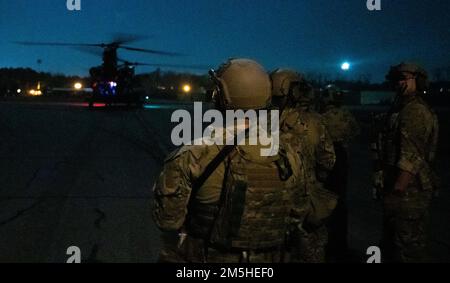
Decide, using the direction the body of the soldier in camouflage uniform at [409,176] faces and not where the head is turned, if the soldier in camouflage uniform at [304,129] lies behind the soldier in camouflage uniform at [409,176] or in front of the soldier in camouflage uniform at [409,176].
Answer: in front

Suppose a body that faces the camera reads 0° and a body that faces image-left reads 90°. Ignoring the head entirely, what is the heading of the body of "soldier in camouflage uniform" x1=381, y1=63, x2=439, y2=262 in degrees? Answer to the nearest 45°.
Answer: approximately 90°

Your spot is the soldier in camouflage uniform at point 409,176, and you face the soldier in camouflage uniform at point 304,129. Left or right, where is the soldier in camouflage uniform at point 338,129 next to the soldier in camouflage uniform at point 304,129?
right

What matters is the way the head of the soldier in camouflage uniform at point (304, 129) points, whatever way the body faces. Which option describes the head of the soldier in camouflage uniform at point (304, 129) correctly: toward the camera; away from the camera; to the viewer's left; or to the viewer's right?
away from the camera

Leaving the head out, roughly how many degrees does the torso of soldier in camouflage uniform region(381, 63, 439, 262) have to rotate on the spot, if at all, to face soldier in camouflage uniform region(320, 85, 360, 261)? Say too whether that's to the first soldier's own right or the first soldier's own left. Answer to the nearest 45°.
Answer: approximately 90° to the first soldier's own right
